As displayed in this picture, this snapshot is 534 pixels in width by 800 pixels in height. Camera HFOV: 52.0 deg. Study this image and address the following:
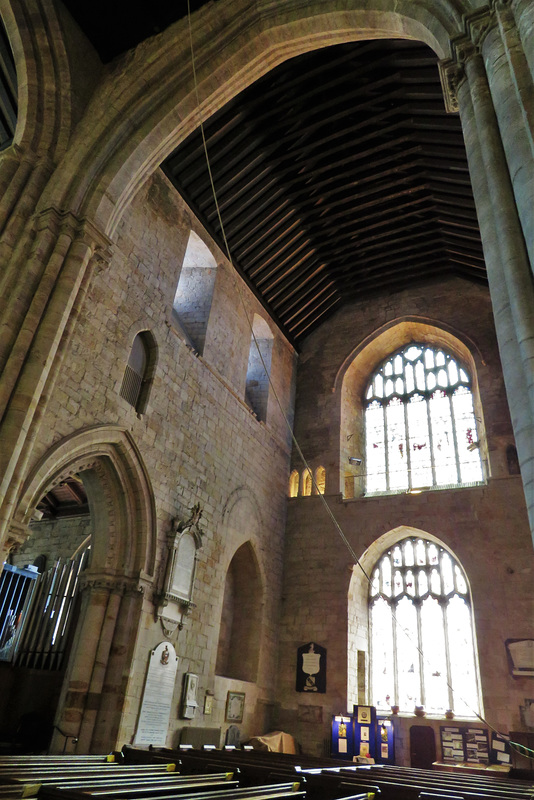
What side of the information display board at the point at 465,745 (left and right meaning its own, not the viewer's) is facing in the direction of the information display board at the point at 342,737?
right

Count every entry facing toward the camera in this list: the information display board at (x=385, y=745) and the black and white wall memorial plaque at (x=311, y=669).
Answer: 2

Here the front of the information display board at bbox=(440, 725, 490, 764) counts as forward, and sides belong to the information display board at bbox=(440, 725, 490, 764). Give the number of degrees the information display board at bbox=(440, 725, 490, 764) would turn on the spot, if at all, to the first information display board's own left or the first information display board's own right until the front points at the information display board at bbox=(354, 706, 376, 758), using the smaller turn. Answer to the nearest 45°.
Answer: approximately 90° to the first information display board's own right

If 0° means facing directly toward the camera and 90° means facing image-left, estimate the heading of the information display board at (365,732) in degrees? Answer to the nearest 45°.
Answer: approximately 0°

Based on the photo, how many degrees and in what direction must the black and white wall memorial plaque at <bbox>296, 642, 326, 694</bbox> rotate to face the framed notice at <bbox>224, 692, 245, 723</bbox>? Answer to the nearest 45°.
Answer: approximately 45° to its right

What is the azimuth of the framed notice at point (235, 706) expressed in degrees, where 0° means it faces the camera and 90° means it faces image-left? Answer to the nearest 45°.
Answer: approximately 315°

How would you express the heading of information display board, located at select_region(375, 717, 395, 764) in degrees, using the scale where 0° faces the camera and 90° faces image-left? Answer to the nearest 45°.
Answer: approximately 0°

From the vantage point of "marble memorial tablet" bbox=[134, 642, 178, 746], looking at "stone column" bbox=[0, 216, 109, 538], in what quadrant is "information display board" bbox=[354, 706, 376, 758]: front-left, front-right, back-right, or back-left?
back-left
